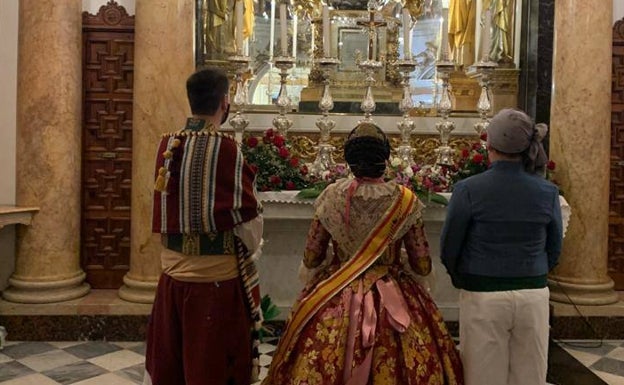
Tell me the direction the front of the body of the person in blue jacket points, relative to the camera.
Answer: away from the camera

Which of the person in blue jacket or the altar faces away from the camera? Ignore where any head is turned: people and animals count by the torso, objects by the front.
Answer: the person in blue jacket

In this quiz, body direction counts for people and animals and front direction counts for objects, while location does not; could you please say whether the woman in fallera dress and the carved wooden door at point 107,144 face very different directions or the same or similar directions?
very different directions

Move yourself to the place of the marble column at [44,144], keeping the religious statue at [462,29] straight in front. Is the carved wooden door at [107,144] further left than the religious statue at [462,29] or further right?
left

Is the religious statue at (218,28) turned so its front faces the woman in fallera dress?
yes

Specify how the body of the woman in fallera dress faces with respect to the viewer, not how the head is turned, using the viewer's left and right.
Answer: facing away from the viewer
